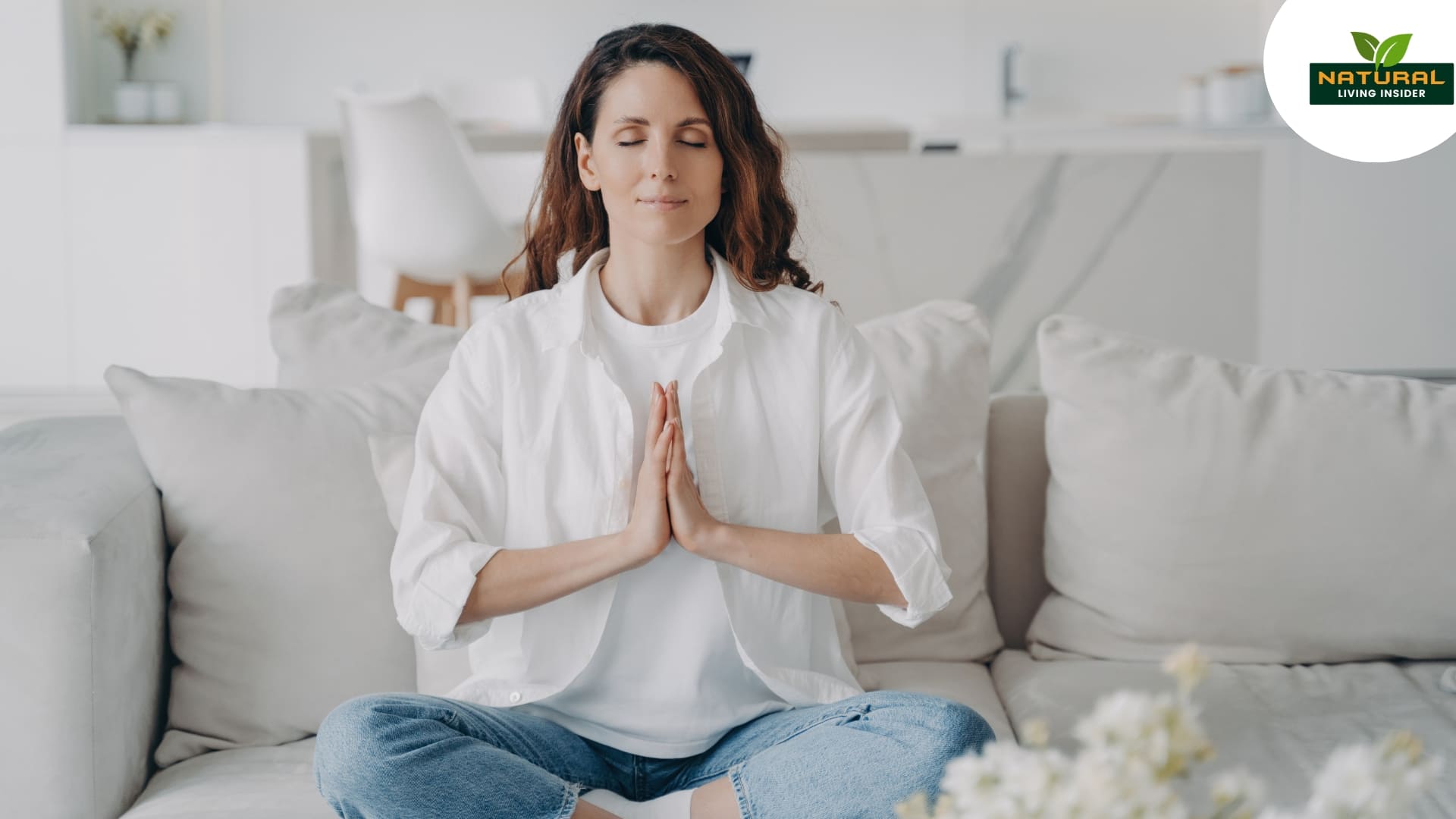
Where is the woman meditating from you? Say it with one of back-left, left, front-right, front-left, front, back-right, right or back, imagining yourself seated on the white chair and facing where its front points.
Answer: back-right

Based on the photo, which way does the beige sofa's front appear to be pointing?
toward the camera

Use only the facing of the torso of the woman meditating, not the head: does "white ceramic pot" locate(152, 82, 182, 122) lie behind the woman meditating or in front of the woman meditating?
behind

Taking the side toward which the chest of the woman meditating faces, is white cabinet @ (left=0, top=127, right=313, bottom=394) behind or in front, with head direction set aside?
behind

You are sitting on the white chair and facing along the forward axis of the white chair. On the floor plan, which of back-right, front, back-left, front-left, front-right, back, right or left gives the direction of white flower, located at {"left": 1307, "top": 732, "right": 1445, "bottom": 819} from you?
back-right

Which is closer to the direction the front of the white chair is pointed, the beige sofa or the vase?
the vase

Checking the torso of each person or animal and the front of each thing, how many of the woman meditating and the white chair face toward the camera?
1

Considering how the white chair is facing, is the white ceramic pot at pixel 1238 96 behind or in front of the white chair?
in front

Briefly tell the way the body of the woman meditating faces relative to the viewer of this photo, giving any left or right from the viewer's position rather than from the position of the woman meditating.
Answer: facing the viewer

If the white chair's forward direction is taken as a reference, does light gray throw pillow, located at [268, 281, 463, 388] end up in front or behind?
behind

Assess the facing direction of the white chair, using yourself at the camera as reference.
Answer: facing away from the viewer and to the right of the viewer

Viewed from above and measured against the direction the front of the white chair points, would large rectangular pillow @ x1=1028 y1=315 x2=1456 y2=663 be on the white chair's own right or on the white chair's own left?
on the white chair's own right

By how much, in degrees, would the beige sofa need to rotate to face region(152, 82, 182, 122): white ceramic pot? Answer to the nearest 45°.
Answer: approximately 180°

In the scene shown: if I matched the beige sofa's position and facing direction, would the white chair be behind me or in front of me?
behind
